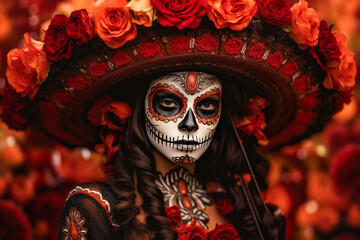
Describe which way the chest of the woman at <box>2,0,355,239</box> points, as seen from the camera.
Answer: toward the camera

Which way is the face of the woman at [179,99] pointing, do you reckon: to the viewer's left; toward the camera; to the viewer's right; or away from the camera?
toward the camera

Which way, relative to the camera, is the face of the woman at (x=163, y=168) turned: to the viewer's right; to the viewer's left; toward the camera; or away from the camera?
toward the camera

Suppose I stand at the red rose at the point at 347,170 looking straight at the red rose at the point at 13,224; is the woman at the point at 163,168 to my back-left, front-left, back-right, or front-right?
front-left

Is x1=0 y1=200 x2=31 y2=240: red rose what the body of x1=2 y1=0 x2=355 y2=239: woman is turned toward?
no

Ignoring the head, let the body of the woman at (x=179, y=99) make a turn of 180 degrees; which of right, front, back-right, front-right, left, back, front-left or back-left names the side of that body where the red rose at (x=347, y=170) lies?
front-right

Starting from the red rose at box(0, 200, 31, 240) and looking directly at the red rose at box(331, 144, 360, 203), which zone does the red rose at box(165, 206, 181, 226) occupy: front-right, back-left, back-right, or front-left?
front-right
